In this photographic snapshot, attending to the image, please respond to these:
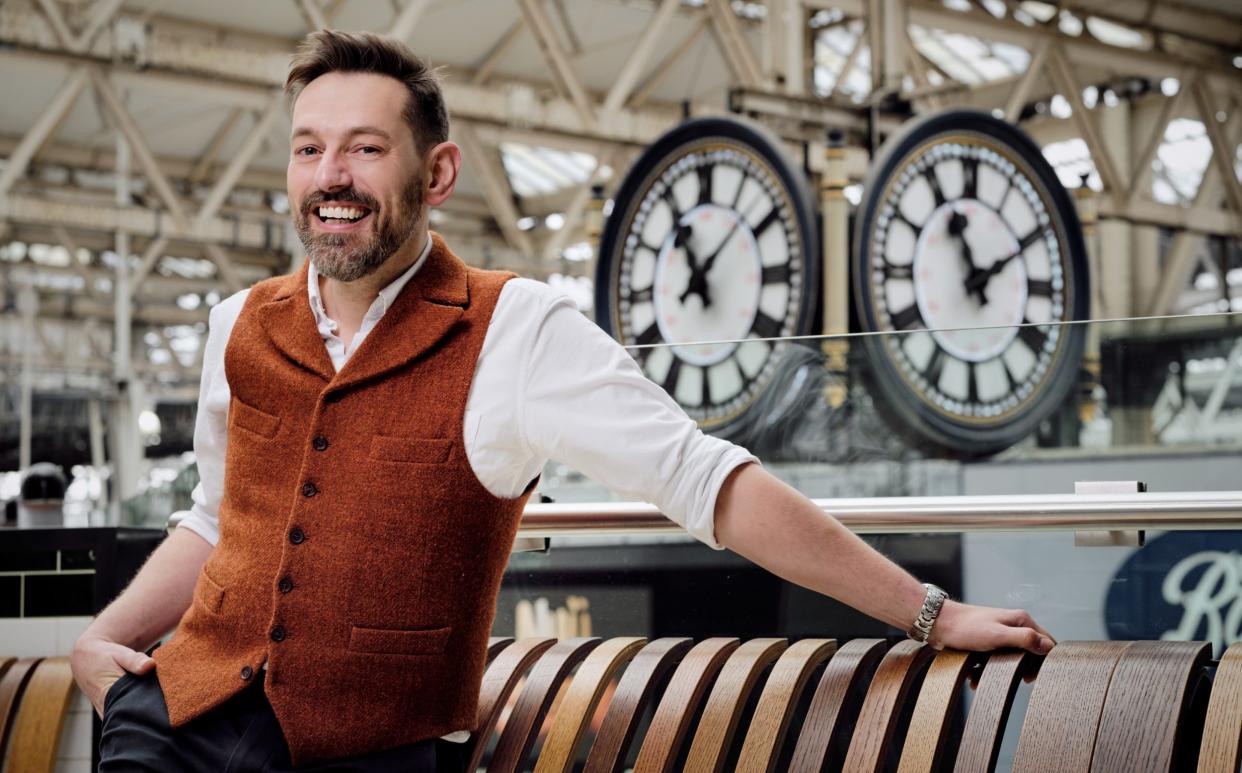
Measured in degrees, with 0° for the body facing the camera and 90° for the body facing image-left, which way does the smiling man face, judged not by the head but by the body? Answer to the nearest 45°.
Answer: approximately 45°
